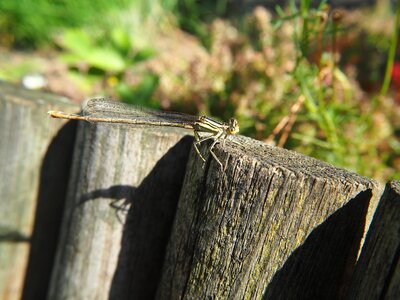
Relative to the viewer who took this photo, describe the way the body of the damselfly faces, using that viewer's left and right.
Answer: facing to the right of the viewer

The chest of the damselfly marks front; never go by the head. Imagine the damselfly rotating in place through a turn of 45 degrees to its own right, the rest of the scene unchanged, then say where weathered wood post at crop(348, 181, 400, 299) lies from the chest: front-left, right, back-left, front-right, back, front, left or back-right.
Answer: front

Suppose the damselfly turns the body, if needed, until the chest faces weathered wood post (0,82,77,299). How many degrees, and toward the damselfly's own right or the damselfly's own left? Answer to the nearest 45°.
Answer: approximately 135° to the damselfly's own left
